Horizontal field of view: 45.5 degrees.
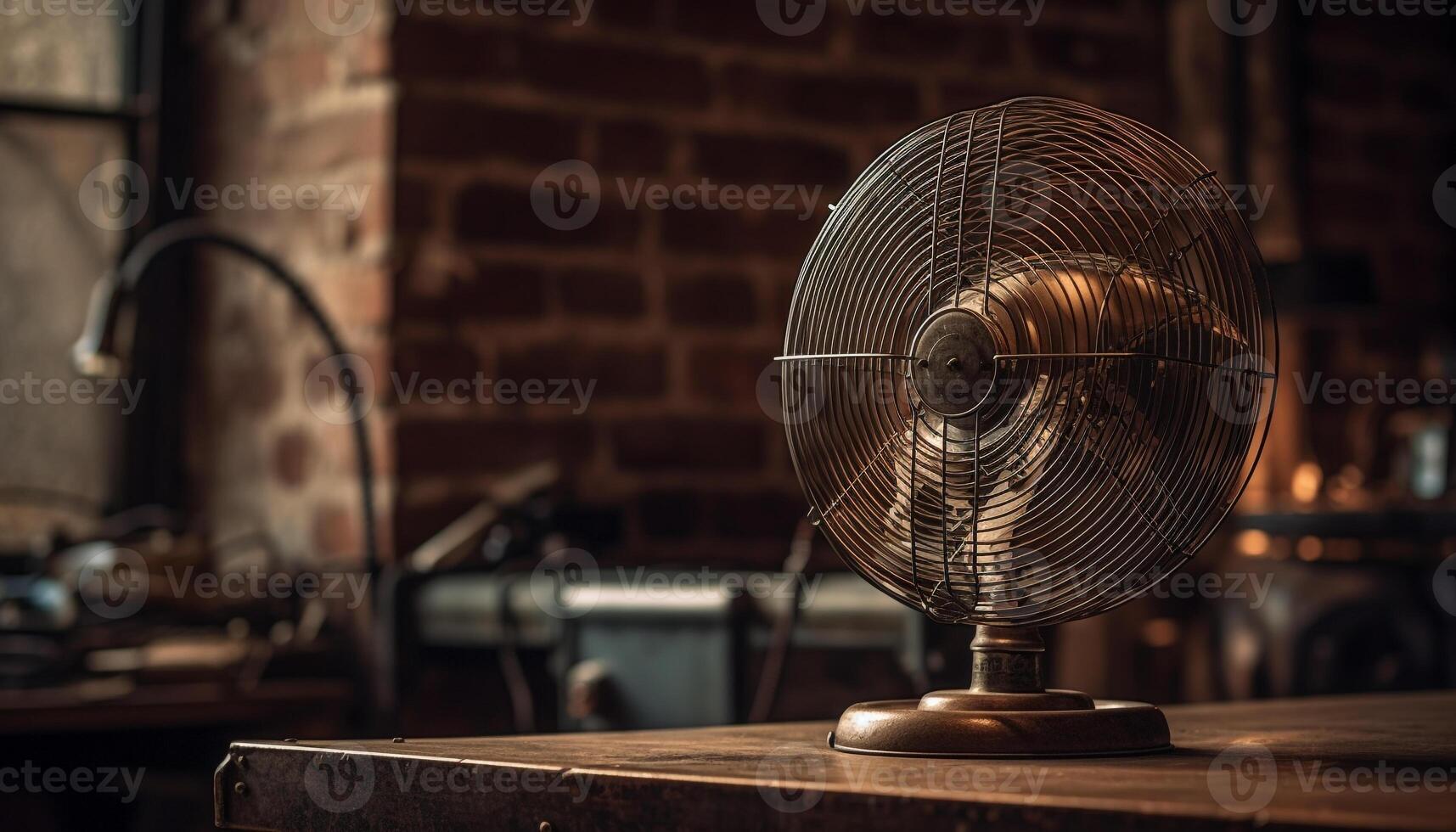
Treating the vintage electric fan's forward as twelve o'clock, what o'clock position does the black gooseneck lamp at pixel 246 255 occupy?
The black gooseneck lamp is roughly at 3 o'clock from the vintage electric fan.

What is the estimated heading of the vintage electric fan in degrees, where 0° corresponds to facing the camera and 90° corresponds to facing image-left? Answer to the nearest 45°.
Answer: approximately 45°
